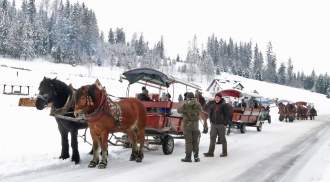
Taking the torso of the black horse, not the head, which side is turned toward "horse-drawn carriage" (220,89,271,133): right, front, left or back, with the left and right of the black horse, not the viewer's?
back

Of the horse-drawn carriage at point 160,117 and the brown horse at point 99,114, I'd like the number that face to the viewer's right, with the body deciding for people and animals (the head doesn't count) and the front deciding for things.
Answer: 0

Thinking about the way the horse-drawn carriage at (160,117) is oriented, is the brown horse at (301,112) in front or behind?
behind

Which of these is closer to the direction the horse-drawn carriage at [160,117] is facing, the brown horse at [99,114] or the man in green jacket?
the brown horse

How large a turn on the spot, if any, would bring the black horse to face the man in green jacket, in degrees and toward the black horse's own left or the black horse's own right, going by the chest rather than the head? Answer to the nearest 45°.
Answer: approximately 135° to the black horse's own left

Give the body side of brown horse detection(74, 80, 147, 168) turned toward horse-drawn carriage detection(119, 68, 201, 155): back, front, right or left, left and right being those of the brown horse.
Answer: back

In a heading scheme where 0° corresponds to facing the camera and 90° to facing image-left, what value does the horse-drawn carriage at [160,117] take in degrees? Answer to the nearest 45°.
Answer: approximately 45°

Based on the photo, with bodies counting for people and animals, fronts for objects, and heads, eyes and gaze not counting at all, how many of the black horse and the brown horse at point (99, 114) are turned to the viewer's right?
0

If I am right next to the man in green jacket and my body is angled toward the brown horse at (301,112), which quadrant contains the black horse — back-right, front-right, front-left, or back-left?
back-left

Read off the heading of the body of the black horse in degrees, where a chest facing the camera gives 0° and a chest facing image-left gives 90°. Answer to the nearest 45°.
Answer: approximately 45°

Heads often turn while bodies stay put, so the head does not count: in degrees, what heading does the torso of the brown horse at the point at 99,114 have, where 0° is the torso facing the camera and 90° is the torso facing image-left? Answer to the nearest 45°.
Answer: approximately 45°
